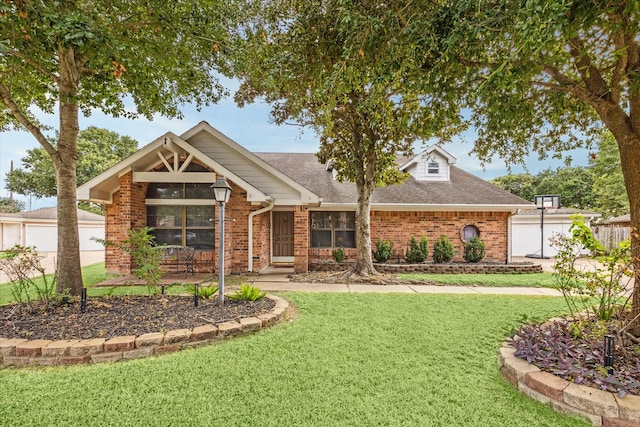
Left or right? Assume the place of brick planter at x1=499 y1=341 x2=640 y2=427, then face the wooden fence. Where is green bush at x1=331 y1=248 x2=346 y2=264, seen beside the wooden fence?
left

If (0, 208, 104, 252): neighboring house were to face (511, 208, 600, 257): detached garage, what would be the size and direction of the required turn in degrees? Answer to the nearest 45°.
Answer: approximately 45° to its left

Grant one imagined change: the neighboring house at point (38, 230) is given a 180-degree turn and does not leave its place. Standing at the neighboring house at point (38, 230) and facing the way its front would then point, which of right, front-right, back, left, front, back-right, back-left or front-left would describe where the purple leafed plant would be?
back

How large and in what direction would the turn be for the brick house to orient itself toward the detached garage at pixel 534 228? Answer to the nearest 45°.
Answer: approximately 135° to its left

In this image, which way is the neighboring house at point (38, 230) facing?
toward the camera

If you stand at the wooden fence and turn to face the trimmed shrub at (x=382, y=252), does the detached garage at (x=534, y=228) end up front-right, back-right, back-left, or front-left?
front-right

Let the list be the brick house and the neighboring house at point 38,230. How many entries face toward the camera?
2

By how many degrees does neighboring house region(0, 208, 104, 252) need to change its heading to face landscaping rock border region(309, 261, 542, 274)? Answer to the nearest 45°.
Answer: approximately 45° to its left

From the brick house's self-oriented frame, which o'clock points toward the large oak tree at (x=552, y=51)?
The large oak tree is roughly at 11 o'clock from the brick house.

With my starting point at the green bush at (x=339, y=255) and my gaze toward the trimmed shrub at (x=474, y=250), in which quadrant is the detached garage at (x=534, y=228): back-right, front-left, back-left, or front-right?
front-left

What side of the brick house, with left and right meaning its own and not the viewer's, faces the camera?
front

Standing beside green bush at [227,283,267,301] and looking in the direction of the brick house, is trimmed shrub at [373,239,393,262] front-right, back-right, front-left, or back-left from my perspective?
front-right
